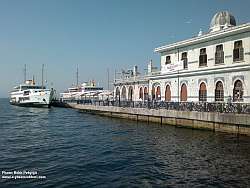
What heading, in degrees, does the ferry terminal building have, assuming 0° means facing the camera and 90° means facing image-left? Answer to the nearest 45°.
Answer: approximately 45°
